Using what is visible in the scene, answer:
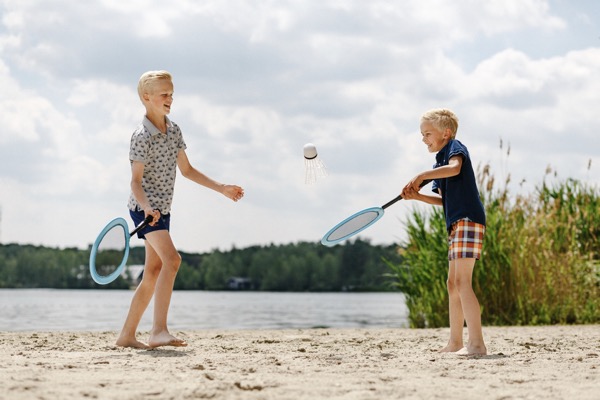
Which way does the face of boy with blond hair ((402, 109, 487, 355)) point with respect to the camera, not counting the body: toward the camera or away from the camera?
toward the camera

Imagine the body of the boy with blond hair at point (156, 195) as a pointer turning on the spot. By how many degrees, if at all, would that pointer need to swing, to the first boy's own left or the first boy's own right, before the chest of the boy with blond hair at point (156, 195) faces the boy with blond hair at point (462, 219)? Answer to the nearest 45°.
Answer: approximately 45° to the first boy's own left

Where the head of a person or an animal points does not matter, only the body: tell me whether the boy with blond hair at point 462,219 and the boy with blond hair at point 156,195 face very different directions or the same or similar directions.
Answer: very different directions

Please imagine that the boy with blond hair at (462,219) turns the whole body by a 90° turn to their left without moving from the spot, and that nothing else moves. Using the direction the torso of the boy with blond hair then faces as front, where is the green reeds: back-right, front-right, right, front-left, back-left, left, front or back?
back

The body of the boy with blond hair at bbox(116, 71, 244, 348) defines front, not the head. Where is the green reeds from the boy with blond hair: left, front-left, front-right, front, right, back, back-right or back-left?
left

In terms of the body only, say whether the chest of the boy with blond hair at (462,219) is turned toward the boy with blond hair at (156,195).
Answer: yes

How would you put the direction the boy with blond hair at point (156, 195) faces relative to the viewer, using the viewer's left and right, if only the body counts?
facing the viewer and to the right of the viewer

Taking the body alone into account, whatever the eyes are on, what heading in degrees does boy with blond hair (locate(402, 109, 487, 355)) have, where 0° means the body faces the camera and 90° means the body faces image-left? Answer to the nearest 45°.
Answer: approximately 90°
